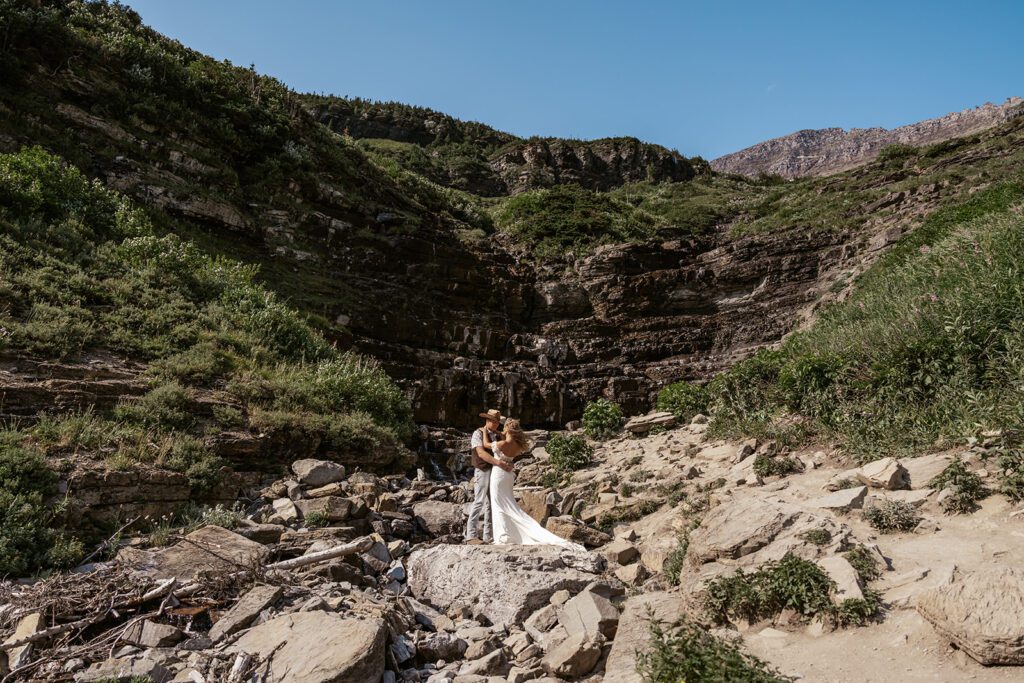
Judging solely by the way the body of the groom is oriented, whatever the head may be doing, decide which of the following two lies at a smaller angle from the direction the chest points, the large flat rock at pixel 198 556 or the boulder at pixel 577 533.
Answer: the boulder

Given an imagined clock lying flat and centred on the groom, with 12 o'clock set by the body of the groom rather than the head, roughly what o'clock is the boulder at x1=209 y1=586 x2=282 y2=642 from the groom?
The boulder is roughly at 4 o'clock from the groom.

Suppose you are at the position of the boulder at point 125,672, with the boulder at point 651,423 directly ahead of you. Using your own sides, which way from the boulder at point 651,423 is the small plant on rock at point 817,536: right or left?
right

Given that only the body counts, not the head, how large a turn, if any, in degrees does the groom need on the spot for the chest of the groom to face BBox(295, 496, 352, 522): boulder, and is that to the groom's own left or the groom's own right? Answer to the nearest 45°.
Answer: approximately 180°

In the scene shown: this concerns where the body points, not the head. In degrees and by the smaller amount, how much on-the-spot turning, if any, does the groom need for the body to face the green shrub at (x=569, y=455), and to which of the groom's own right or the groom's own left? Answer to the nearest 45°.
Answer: approximately 90° to the groom's own left

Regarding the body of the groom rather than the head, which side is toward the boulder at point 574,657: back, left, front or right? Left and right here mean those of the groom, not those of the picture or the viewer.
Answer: right

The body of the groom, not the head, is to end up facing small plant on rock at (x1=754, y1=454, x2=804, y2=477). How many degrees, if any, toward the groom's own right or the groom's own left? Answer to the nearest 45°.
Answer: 0° — they already face it

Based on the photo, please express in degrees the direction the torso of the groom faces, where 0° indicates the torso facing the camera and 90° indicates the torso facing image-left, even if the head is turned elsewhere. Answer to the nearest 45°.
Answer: approximately 270°

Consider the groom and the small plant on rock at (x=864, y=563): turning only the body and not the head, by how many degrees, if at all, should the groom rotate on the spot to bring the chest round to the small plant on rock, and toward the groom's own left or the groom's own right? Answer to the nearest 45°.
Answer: approximately 45° to the groom's own right

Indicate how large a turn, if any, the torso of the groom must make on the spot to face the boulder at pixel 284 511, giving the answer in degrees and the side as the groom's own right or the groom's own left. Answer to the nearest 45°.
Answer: approximately 180°
